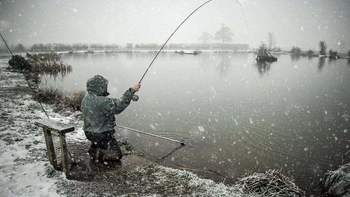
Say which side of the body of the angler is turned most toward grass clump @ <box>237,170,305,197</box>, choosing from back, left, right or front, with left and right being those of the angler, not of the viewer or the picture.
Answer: right

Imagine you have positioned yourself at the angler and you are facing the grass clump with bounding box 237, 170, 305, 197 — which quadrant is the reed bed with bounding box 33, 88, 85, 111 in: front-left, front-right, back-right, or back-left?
back-left

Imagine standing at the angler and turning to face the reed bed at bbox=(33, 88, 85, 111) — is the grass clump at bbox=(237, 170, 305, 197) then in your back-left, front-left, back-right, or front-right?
back-right

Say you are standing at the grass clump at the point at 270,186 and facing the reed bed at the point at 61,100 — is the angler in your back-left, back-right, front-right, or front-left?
front-left

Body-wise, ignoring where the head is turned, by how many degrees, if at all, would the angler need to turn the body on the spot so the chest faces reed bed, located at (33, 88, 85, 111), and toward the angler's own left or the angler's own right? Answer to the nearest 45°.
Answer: approximately 45° to the angler's own left

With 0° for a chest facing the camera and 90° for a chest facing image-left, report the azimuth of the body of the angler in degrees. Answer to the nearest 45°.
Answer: approximately 225°
